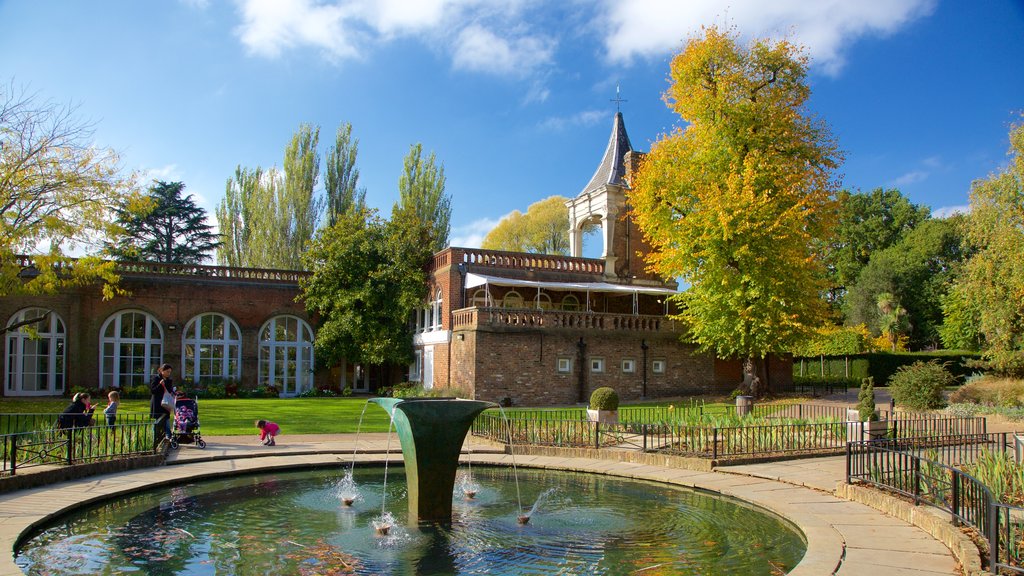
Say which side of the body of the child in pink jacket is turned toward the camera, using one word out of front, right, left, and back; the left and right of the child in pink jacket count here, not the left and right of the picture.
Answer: left

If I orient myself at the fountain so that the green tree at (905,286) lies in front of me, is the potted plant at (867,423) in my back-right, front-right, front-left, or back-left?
front-right

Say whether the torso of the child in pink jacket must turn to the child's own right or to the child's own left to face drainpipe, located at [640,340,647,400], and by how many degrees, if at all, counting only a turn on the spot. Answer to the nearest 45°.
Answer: approximately 135° to the child's own right

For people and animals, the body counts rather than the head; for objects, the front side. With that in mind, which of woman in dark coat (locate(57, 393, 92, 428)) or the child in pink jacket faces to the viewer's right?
the woman in dark coat

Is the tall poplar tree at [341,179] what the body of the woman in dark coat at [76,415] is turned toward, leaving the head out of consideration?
no

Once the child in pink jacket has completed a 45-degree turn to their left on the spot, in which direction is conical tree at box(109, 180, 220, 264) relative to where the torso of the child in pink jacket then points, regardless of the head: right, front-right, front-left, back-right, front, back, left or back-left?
back-right

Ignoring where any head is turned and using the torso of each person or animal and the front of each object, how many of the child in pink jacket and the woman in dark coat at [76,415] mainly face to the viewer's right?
1

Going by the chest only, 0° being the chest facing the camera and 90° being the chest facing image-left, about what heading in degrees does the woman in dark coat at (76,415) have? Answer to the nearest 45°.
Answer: approximately 270°

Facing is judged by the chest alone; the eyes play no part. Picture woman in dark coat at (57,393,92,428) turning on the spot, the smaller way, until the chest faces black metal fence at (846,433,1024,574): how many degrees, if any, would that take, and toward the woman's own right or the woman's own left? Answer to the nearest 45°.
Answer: approximately 45° to the woman's own right

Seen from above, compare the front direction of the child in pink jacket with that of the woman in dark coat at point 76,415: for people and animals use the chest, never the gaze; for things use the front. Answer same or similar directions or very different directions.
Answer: very different directions

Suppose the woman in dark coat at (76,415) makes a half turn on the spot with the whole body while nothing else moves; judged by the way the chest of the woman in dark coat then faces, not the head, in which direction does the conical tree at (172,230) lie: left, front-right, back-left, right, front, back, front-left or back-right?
right

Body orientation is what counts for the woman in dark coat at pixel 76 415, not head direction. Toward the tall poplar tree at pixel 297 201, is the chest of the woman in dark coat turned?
no
